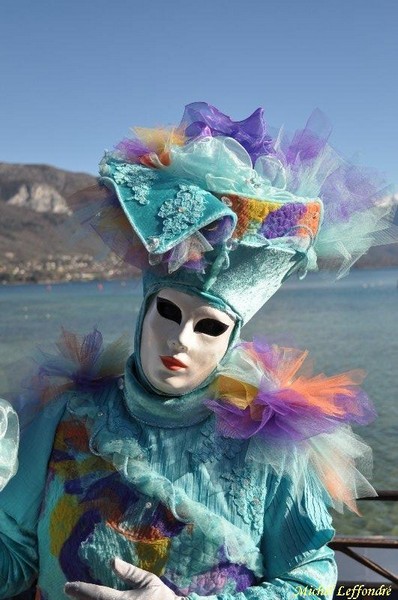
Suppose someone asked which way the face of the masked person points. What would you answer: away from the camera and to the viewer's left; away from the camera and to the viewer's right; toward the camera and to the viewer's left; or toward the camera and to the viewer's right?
toward the camera and to the viewer's left

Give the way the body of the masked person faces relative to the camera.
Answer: toward the camera
